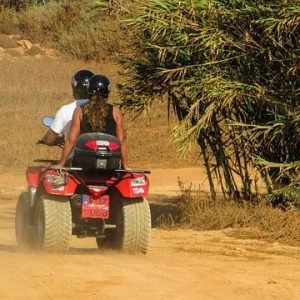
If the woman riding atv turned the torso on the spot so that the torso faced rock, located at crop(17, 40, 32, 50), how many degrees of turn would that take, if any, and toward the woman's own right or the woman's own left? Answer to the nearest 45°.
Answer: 0° — they already face it

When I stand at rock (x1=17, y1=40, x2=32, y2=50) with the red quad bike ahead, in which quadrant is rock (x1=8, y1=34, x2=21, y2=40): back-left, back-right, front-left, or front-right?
back-right

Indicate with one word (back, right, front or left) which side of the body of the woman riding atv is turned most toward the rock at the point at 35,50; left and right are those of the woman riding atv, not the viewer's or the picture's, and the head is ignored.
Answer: front

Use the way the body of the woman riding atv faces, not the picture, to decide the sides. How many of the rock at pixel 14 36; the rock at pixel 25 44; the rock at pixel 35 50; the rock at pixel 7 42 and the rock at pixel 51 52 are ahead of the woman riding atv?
5

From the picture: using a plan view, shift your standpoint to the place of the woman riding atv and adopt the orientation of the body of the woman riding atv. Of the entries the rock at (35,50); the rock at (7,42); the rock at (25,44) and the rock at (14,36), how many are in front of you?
4

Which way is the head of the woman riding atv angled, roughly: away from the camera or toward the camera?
away from the camera

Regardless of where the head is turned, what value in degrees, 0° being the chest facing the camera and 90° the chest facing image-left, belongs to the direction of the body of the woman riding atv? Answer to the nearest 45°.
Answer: approximately 180°

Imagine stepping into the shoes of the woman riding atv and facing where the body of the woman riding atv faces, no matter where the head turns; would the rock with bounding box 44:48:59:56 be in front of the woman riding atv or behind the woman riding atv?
in front

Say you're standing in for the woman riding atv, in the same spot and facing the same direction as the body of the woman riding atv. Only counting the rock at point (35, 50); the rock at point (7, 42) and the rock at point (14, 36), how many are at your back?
0

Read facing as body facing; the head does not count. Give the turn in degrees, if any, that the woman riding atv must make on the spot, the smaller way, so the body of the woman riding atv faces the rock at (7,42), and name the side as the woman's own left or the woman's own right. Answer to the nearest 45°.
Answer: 0° — they already face it

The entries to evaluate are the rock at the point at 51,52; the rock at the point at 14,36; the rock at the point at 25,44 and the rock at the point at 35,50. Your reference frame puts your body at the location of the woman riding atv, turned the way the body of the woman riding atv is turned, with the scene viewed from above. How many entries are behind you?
0

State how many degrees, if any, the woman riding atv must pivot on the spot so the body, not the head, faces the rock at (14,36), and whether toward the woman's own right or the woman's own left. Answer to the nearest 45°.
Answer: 0° — they already face it
